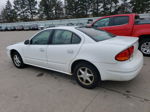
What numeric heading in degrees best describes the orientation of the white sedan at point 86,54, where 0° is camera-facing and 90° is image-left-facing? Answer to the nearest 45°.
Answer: approximately 135°

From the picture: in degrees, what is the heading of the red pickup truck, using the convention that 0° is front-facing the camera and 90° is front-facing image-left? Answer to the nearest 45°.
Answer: approximately 135°

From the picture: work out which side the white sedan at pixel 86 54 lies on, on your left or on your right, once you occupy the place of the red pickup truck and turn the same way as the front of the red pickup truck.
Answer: on your left

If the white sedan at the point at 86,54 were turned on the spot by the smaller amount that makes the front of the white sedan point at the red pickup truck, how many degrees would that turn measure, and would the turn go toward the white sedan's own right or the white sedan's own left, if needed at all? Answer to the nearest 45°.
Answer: approximately 90° to the white sedan's own right
